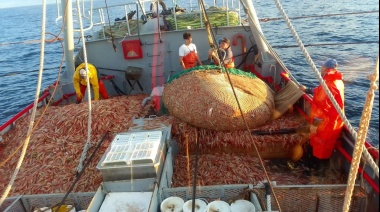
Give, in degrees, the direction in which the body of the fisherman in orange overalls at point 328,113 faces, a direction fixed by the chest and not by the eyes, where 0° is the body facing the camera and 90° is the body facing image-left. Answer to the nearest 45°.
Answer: approximately 90°

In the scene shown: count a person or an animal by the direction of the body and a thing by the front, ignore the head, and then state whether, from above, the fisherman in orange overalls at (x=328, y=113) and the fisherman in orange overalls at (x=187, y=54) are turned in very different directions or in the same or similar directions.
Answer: very different directions

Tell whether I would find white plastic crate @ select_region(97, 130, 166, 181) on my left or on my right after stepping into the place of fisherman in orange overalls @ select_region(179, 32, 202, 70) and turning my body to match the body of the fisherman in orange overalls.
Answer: on my right

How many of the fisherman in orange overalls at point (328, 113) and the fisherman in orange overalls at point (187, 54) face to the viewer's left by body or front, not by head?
1

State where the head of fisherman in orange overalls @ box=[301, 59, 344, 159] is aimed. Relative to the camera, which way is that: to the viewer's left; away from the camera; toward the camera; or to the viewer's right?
to the viewer's left

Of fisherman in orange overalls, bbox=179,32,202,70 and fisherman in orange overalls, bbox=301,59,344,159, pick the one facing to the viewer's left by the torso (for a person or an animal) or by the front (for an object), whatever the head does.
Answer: fisherman in orange overalls, bbox=301,59,344,159

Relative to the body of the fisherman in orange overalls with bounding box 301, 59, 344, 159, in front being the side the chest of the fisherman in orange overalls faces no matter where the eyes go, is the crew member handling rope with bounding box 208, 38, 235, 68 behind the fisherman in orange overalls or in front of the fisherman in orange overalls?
in front

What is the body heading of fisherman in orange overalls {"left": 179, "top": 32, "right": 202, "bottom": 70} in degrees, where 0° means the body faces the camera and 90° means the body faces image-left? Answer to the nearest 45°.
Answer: approximately 315°

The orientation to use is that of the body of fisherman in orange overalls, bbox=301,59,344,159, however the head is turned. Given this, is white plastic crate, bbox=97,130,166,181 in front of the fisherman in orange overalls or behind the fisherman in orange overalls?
in front

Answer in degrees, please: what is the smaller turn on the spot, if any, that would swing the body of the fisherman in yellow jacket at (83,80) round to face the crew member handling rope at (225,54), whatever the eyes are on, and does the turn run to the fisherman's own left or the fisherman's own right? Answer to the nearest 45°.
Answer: approximately 90° to the fisherman's own left

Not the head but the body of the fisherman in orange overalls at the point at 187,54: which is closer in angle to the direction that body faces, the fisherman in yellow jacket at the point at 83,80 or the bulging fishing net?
the bulging fishing net
